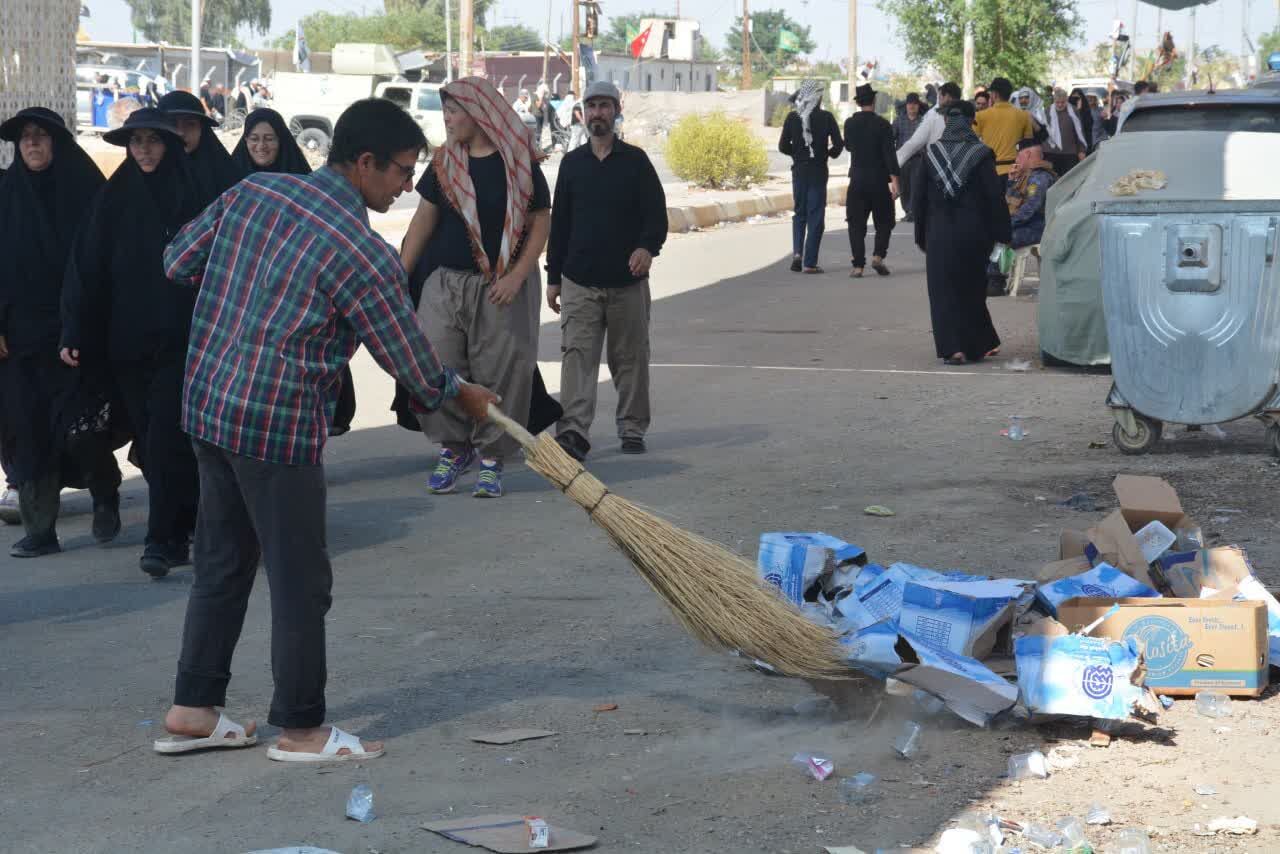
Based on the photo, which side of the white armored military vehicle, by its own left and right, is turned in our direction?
right

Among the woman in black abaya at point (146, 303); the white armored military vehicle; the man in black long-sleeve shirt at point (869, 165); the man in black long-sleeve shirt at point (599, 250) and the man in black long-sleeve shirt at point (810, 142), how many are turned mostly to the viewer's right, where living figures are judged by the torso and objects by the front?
1

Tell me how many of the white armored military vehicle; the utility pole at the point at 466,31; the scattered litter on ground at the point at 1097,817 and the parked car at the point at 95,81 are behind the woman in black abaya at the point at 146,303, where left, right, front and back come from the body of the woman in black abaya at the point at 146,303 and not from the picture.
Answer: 3

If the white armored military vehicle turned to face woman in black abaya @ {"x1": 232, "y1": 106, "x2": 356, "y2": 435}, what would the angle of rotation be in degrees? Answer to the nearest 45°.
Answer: approximately 90° to its right

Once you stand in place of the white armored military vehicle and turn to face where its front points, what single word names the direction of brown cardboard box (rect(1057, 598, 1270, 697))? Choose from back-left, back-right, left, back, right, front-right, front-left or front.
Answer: right

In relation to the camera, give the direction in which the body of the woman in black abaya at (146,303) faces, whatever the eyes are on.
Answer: toward the camera

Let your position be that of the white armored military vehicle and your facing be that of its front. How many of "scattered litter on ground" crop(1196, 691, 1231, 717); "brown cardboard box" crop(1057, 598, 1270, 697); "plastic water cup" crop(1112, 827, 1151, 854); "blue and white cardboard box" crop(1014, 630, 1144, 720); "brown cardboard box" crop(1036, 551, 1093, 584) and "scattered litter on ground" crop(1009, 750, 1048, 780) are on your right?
6

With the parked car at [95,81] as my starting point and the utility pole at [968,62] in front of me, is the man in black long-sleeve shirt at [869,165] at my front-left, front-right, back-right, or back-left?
front-right

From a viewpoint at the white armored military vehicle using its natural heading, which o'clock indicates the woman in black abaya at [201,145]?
The woman in black abaya is roughly at 3 o'clock from the white armored military vehicle.

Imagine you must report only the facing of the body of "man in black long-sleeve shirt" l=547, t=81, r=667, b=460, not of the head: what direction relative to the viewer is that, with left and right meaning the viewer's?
facing the viewer
